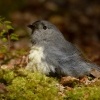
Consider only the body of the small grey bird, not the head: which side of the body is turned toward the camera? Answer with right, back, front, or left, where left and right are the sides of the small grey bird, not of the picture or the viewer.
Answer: left
